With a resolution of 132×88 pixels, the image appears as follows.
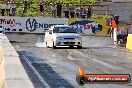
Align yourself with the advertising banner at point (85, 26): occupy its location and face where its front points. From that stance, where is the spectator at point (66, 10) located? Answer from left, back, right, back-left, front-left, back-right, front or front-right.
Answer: right

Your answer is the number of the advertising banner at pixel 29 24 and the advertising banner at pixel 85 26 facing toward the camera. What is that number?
2

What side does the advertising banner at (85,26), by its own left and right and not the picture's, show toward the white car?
front

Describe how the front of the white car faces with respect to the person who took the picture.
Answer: facing the viewer and to the right of the viewer

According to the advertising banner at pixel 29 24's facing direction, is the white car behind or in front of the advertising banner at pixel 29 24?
in front

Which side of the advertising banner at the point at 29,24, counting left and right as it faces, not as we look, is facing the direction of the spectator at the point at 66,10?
left

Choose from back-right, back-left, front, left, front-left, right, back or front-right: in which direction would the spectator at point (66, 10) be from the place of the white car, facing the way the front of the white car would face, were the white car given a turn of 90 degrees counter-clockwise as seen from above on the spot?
front-left

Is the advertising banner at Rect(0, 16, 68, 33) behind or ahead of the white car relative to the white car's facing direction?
behind

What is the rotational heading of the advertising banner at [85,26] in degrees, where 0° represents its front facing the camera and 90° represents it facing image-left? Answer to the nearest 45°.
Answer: approximately 0°

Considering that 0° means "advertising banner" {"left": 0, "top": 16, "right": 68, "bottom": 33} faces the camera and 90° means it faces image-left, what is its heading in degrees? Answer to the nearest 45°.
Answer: approximately 0°

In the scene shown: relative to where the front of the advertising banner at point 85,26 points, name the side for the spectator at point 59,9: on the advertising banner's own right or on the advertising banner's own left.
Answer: on the advertising banner's own right

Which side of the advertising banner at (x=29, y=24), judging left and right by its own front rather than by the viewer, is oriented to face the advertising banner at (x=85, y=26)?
left
